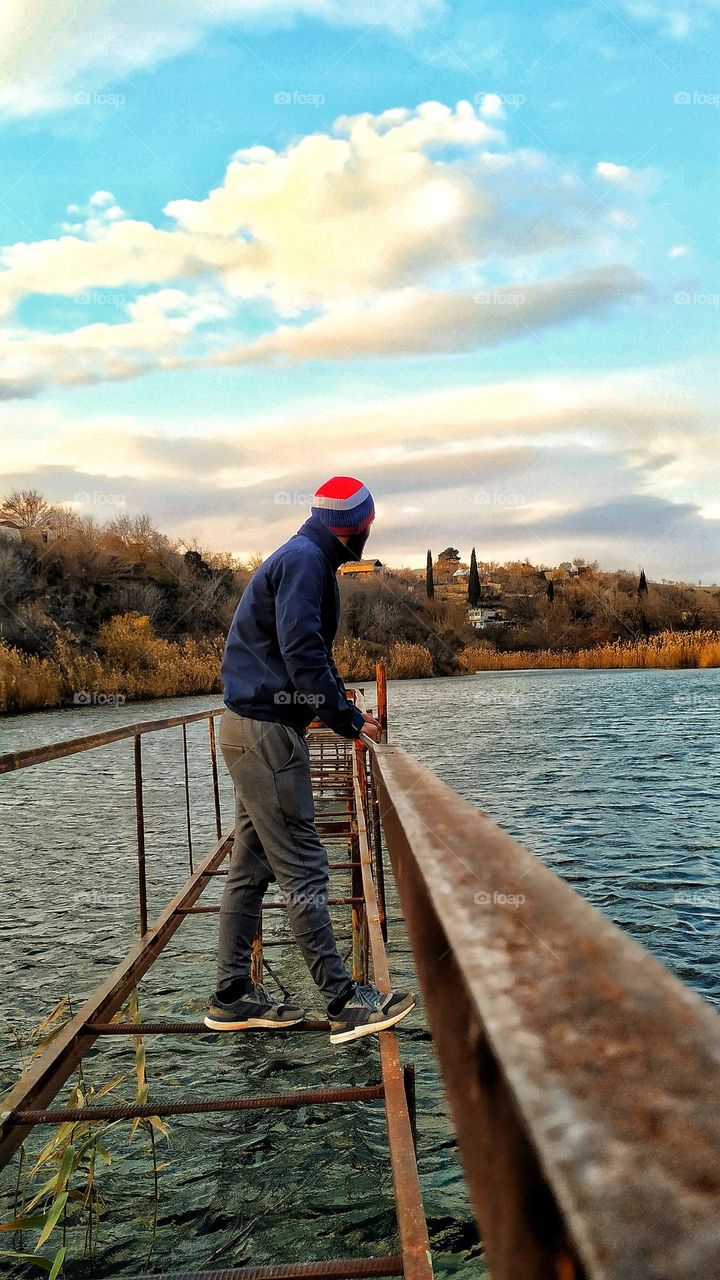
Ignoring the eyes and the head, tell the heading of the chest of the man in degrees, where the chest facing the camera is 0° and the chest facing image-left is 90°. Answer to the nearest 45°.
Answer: approximately 270°

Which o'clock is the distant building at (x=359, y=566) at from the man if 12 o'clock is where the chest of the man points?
The distant building is roughly at 10 o'clock from the man.
